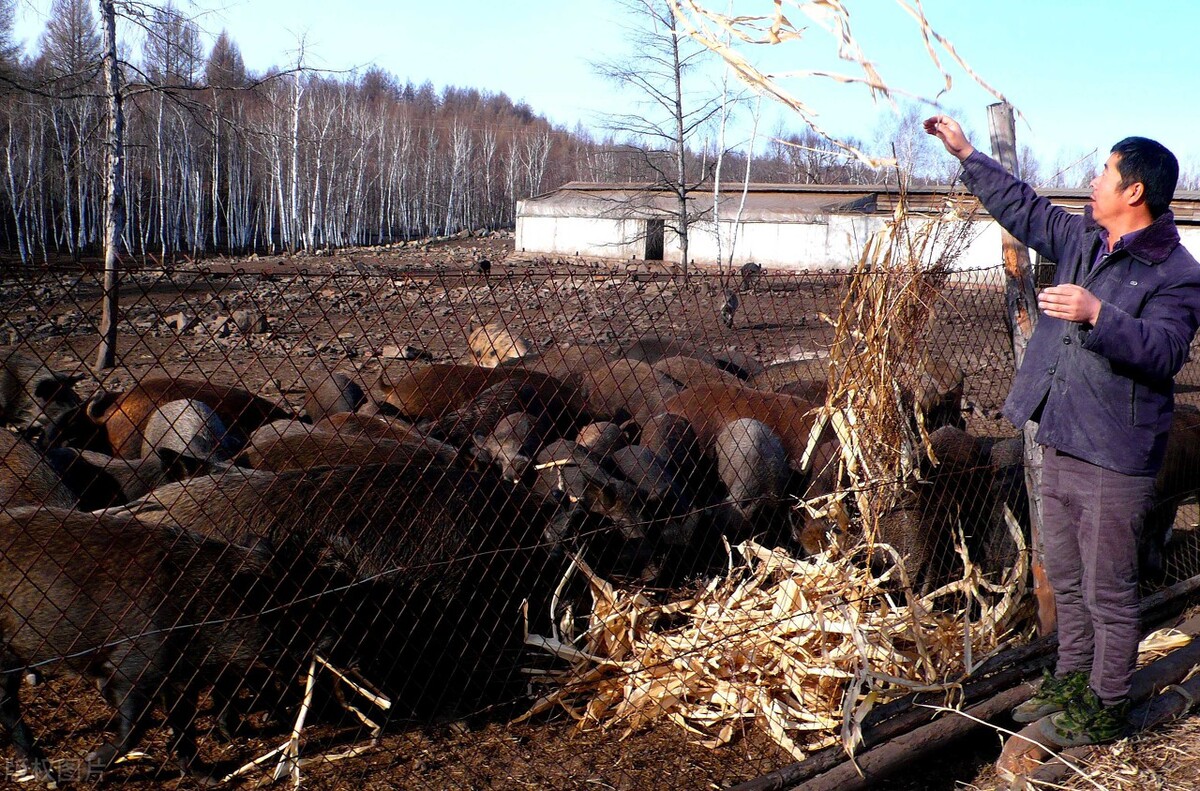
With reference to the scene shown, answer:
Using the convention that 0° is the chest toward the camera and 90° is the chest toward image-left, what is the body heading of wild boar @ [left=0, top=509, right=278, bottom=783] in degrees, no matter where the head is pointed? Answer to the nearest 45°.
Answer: approximately 270°

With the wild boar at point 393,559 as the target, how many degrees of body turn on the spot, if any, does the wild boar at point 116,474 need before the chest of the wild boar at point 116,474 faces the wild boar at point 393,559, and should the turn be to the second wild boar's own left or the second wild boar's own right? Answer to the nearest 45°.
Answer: approximately 45° to the second wild boar's own right

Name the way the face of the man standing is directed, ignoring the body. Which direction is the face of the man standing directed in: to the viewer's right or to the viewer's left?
to the viewer's left

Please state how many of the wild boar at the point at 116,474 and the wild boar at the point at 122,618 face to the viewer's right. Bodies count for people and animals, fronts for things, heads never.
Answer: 2

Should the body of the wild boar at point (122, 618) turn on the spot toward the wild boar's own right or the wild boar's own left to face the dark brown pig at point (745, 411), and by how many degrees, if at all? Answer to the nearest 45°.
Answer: approximately 45° to the wild boar's own left

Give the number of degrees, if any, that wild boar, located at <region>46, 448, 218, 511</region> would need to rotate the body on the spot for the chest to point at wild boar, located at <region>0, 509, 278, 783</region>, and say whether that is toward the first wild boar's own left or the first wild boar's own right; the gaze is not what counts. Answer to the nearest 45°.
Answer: approximately 90° to the first wild boar's own right

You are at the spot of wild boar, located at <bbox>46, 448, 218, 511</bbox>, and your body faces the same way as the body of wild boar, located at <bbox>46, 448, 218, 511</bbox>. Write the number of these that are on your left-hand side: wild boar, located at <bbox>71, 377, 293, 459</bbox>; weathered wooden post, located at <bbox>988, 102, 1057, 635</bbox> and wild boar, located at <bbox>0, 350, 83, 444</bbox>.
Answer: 2

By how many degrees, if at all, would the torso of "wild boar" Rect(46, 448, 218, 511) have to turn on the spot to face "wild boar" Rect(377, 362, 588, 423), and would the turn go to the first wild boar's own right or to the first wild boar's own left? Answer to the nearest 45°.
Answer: approximately 45° to the first wild boar's own left

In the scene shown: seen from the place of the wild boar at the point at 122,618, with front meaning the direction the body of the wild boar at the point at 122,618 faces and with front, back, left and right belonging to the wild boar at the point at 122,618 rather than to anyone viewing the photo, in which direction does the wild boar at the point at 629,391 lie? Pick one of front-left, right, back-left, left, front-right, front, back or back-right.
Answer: front-left

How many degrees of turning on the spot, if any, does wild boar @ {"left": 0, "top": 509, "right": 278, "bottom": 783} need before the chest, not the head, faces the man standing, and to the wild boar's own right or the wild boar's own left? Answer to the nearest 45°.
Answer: approximately 45° to the wild boar's own right

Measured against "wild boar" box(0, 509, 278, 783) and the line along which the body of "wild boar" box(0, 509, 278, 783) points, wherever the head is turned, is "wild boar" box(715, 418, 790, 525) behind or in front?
in front

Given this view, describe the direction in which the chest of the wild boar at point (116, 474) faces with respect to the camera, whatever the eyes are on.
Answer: to the viewer's right

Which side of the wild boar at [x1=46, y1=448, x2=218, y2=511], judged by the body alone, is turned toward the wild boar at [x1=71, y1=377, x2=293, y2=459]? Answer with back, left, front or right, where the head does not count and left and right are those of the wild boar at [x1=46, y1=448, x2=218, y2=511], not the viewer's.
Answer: left
